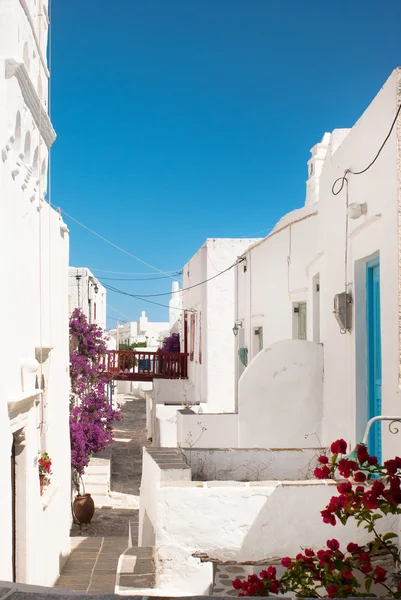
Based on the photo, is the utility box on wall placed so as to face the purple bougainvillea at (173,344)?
no

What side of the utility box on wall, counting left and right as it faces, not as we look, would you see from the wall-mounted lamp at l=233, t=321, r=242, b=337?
right

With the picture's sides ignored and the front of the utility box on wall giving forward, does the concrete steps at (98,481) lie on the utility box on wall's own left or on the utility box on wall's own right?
on the utility box on wall's own right

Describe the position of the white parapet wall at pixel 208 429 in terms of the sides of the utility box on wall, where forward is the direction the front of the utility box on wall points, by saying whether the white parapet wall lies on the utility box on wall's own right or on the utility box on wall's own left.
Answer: on the utility box on wall's own right

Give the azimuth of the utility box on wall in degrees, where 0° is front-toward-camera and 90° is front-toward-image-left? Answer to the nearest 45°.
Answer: approximately 90°

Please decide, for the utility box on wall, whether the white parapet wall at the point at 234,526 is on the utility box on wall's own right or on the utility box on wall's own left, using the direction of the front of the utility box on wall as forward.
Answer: on the utility box on wall's own left

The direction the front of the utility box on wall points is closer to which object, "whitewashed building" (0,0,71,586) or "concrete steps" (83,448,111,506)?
the whitewashed building

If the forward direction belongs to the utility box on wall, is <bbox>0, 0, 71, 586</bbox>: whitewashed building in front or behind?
in front
